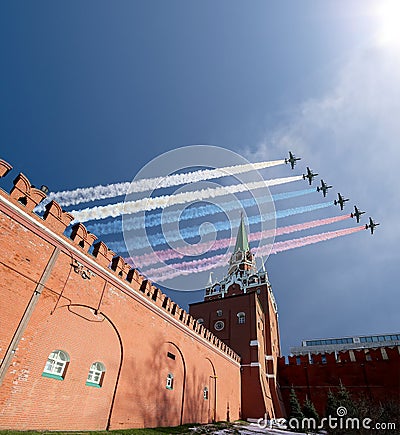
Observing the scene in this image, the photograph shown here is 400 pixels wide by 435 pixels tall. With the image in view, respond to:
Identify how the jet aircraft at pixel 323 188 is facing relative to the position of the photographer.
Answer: facing to the right of the viewer
